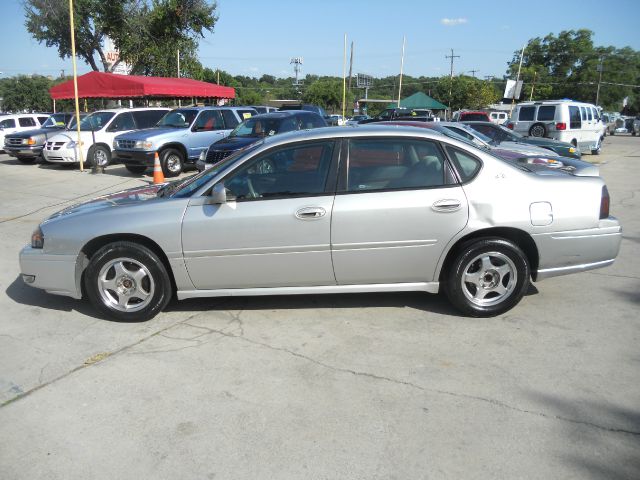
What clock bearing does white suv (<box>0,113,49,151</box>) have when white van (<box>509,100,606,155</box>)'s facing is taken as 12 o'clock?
The white suv is roughly at 7 o'clock from the white van.

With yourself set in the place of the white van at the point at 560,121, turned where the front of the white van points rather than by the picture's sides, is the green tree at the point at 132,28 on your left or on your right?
on your left

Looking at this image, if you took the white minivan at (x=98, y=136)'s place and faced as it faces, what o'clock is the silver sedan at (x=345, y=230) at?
The silver sedan is roughly at 10 o'clock from the white minivan.

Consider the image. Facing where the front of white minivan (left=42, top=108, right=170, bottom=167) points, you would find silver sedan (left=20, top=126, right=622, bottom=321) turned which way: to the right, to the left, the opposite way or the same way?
to the right

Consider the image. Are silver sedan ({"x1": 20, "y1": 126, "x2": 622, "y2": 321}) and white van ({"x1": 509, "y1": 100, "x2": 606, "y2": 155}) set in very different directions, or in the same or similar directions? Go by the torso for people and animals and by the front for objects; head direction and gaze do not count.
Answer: very different directions

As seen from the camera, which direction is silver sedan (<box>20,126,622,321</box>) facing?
to the viewer's left

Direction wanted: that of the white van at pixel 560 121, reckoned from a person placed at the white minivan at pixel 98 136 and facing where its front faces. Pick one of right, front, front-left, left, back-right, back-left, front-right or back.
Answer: back-left

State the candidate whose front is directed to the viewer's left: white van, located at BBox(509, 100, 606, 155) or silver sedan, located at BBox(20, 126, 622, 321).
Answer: the silver sedan

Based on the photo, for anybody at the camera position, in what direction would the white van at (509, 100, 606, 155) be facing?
facing away from the viewer and to the right of the viewer

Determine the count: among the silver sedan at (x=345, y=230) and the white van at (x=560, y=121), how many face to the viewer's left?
1

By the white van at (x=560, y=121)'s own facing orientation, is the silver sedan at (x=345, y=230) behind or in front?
behind

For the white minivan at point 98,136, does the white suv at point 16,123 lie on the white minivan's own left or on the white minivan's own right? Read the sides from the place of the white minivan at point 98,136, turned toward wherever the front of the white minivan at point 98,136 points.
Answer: on the white minivan's own right
